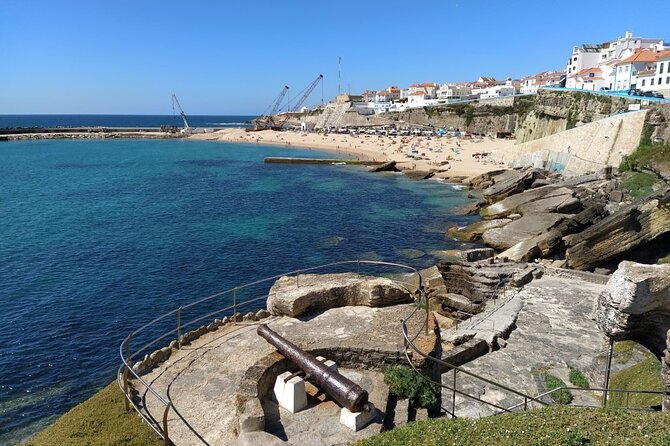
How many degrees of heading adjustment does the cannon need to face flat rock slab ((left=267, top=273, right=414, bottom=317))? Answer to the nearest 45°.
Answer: approximately 45° to its right

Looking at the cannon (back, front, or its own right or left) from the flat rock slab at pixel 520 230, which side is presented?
right

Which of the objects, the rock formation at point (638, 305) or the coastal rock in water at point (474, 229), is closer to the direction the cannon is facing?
the coastal rock in water

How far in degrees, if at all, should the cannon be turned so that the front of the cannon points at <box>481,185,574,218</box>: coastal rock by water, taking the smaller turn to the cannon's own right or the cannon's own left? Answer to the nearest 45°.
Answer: approximately 90° to the cannon's own right

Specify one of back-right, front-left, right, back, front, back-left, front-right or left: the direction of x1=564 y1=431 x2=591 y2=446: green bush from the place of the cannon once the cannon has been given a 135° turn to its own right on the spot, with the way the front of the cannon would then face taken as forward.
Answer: front-right

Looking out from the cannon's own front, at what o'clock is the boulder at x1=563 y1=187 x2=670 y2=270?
The boulder is roughly at 3 o'clock from the cannon.

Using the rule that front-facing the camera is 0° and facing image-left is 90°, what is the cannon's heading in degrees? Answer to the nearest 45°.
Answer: approximately 135°

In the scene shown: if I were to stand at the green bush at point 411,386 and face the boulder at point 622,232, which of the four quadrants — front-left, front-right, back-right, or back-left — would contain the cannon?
back-left

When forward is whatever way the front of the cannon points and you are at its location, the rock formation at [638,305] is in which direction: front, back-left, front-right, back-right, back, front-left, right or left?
back-right

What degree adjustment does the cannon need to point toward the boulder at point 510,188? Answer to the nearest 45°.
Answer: approximately 90° to its right
